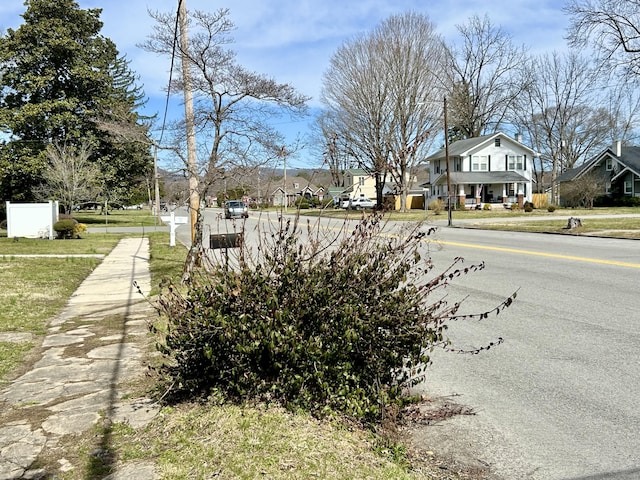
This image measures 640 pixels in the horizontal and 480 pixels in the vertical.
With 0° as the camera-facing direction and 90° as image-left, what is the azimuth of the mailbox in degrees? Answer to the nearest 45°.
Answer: approximately 270°

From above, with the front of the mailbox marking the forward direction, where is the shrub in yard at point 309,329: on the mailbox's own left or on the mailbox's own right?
on the mailbox's own right

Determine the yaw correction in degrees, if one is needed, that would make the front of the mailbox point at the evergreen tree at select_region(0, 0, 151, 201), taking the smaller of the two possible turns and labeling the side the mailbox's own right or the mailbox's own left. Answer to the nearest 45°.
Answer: approximately 90° to the mailbox's own left

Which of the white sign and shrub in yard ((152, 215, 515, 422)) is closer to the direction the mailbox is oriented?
the shrub in yard

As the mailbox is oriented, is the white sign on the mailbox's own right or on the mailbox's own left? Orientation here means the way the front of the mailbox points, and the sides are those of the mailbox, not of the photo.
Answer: on the mailbox's own left

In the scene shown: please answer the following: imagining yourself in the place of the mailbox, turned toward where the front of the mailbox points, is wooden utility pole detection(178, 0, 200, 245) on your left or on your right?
on your left

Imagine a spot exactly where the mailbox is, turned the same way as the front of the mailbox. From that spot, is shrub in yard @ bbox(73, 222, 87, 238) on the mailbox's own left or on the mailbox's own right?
on the mailbox's own left
